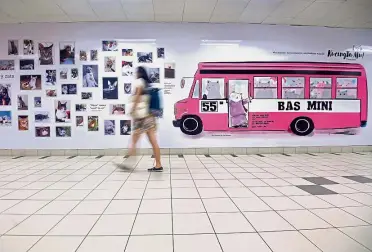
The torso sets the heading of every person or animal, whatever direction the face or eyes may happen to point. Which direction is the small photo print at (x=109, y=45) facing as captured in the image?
toward the camera

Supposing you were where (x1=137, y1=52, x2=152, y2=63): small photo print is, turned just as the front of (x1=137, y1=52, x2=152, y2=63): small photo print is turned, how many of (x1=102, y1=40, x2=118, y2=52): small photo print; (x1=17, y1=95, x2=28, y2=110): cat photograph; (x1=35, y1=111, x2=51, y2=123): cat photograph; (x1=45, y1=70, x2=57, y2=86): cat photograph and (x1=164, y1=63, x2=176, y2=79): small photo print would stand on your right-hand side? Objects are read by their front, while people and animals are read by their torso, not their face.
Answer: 4

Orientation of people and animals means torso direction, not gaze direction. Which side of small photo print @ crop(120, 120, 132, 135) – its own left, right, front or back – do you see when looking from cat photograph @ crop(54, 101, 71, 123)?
right

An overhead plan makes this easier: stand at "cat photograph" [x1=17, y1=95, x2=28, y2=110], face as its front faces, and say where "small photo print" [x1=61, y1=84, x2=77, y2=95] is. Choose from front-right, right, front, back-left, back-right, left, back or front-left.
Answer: front-left

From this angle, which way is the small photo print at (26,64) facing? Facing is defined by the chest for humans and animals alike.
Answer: toward the camera

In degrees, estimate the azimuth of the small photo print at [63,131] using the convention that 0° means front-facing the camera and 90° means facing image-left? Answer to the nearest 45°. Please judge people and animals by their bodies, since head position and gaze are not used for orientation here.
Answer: approximately 0°
